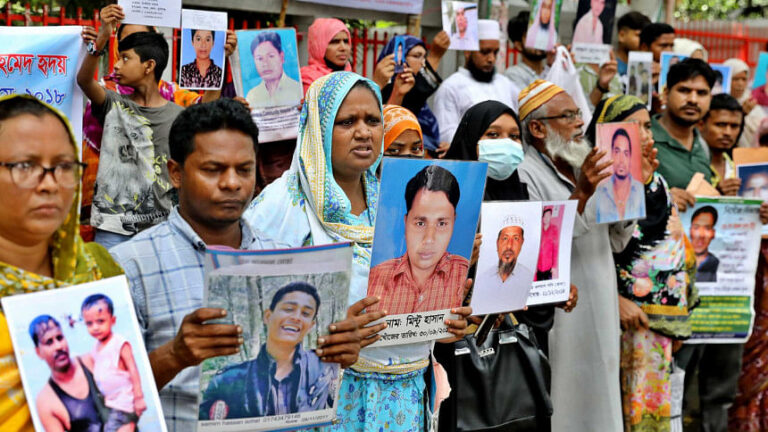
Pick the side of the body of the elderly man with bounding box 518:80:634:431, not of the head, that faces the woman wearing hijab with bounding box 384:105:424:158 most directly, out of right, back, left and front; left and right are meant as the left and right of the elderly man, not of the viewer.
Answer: right

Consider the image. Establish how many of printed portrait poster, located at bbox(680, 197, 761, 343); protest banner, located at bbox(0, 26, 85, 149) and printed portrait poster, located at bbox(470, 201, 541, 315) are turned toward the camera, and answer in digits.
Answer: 3

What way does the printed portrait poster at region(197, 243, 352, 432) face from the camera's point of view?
toward the camera

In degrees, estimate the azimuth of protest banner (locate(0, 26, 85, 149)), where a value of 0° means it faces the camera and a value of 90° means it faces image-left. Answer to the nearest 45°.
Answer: approximately 0°

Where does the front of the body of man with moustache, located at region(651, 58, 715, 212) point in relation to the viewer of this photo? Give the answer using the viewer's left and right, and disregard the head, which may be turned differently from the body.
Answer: facing the viewer and to the right of the viewer

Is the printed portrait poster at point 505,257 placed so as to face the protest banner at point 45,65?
no

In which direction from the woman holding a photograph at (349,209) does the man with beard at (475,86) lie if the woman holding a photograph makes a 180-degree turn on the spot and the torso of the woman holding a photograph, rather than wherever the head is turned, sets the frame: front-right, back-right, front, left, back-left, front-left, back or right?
front-right

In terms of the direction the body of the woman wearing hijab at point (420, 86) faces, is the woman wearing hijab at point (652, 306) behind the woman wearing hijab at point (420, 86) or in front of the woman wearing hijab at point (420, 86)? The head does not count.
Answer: in front

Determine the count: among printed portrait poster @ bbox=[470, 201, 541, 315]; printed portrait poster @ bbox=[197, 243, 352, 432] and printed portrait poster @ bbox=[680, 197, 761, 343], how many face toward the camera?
3

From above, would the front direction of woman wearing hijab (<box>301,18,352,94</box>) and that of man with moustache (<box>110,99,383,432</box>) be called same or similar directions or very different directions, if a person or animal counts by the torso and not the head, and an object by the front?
same or similar directions

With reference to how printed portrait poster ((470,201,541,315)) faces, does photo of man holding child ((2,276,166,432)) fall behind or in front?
in front

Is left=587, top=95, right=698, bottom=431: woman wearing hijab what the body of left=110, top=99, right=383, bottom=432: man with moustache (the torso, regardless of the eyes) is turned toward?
no

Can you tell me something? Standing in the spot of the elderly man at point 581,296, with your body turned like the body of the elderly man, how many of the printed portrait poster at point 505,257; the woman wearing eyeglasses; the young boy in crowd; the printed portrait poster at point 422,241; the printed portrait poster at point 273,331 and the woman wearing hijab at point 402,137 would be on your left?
0

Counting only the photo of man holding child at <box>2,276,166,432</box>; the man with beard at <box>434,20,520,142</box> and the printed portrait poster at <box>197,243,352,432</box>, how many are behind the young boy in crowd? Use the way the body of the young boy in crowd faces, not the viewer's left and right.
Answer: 1

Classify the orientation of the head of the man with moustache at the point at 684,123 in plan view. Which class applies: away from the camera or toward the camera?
toward the camera

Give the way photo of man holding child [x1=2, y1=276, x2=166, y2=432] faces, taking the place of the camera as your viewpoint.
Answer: facing the viewer

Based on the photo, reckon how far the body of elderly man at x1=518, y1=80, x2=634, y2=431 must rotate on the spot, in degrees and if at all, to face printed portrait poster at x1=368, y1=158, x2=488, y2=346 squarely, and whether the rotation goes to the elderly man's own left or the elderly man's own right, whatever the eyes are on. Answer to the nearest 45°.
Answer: approximately 45° to the elderly man's own right

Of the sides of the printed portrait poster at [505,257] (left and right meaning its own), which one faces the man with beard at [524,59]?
back

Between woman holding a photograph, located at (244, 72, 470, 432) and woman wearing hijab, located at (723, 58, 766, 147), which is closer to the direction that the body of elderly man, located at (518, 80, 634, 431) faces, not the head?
the woman holding a photograph
